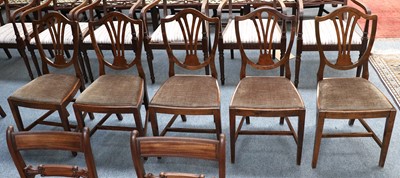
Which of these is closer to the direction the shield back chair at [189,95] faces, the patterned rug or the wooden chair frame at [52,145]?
the wooden chair frame

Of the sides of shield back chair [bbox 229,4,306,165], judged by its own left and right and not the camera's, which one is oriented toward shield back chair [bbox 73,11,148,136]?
right

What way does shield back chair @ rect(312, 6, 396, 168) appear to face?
toward the camera

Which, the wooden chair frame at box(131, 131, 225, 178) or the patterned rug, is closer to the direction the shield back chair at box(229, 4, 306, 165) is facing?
the wooden chair frame

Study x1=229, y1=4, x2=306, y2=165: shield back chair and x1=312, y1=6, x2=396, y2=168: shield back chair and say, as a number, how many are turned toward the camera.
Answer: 2

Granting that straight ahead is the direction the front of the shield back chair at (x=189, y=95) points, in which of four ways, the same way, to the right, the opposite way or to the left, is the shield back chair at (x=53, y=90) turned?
the same way

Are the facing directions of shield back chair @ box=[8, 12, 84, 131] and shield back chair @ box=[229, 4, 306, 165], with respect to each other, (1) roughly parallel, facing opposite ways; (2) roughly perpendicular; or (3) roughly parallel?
roughly parallel

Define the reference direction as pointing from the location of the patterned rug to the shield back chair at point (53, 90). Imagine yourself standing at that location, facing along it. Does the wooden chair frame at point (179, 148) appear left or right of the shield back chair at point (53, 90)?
left

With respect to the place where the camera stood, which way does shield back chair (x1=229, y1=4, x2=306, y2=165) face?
facing the viewer

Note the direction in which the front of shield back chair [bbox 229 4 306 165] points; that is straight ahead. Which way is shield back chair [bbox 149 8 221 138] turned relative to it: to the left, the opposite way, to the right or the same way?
the same way

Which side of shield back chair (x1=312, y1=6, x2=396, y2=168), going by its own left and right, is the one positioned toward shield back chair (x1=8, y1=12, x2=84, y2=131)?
right

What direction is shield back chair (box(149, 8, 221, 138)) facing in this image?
toward the camera

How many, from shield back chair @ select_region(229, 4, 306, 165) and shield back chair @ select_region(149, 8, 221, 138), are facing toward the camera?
2
